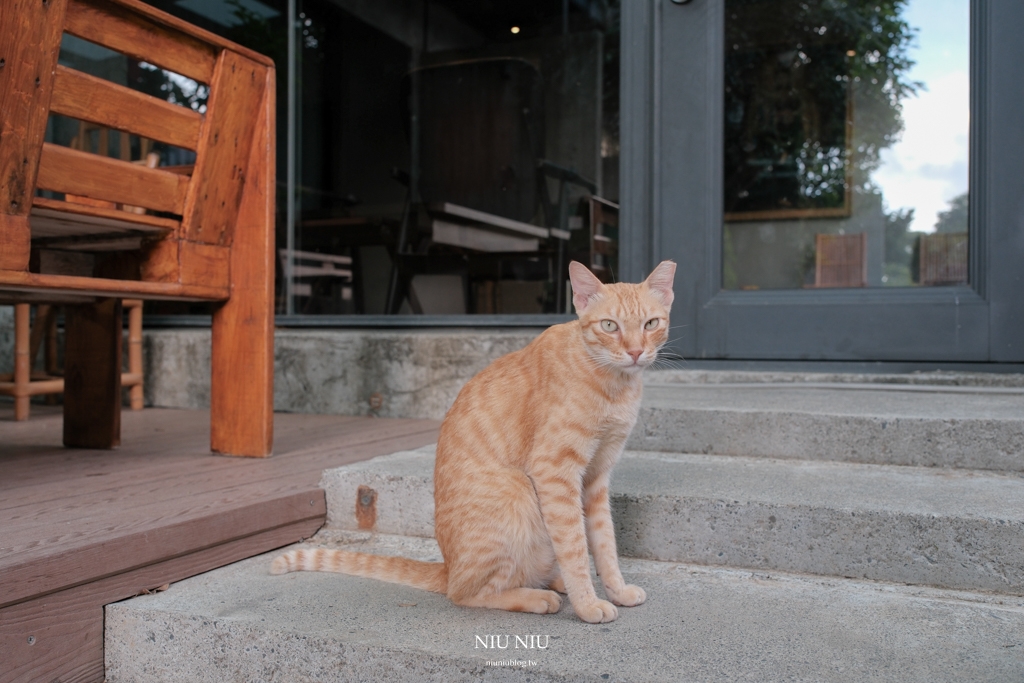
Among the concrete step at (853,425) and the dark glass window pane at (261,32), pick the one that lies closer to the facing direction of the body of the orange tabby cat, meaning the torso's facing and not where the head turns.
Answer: the concrete step

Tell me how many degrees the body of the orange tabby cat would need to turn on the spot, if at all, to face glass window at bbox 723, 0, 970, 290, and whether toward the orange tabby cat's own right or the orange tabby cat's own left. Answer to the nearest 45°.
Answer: approximately 90° to the orange tabby cat's own left

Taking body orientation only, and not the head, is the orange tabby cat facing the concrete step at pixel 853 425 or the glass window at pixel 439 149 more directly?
the concrete step

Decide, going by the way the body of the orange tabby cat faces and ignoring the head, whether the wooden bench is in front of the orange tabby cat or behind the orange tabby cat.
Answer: behind

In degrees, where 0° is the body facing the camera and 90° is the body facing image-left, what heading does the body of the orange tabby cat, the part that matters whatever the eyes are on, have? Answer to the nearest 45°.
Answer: approximately 315°

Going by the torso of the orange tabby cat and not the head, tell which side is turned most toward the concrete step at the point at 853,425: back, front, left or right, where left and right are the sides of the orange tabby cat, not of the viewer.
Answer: left

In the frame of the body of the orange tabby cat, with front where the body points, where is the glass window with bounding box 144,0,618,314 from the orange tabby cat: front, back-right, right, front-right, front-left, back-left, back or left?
back-left

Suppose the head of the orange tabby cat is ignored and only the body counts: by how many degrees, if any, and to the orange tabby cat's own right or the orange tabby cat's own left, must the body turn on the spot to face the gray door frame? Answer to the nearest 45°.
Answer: approximately 90° to the orange tabby cat's own left
